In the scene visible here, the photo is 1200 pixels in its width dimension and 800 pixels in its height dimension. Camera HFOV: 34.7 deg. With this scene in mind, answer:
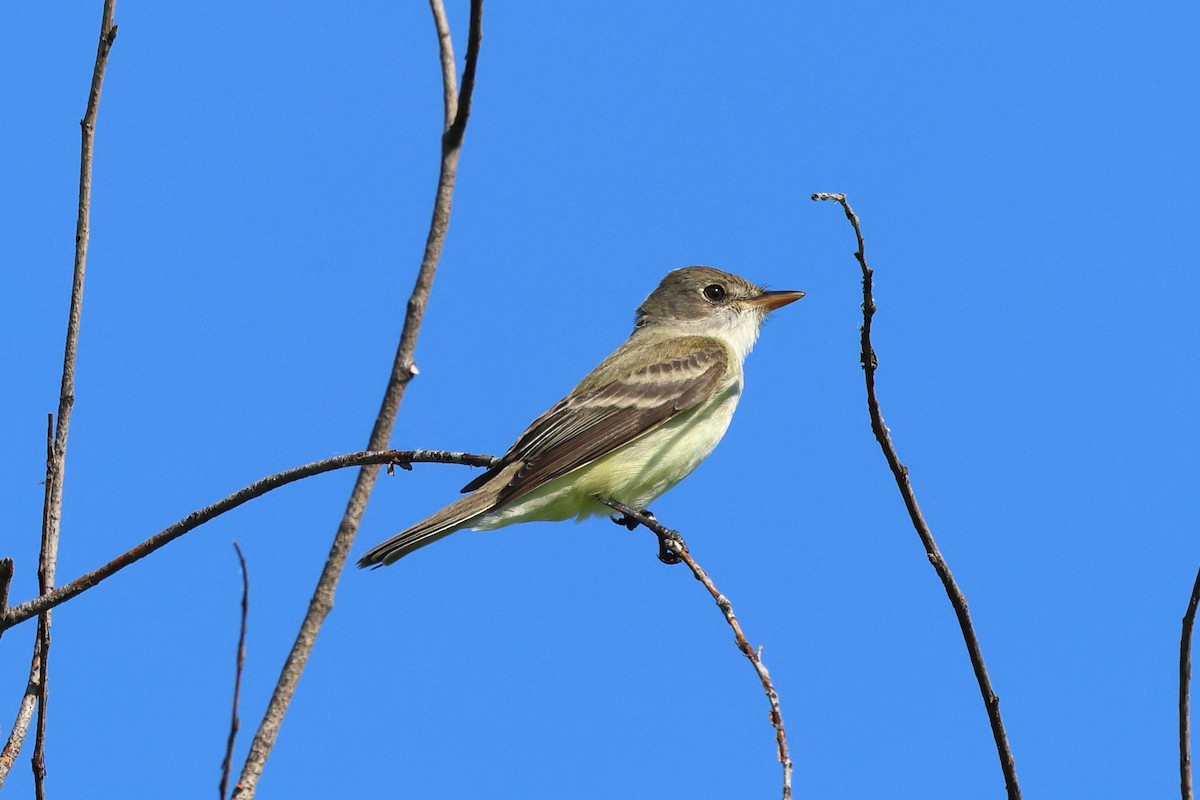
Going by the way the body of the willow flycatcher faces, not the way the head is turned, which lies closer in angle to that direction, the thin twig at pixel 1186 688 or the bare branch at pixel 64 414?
the thin twig

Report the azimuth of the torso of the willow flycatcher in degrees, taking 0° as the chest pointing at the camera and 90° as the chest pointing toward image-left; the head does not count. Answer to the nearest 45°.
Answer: approximately 270°
